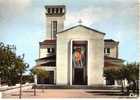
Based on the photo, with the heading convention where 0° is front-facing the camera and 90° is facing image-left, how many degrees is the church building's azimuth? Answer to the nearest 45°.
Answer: approximately 0°
